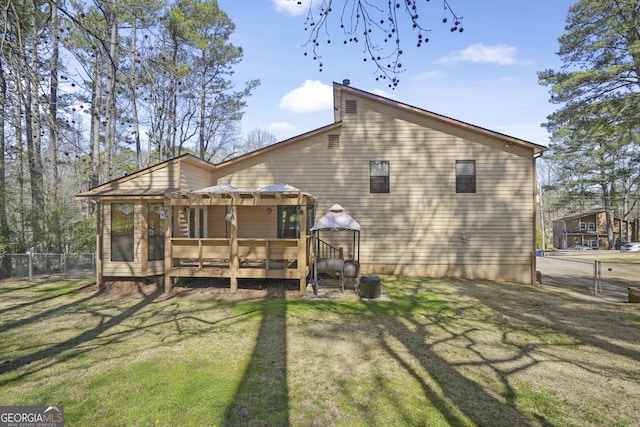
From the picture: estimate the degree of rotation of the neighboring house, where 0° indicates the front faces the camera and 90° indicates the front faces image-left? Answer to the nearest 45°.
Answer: approximately 45°

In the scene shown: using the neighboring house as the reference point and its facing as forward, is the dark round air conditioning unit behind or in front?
in front

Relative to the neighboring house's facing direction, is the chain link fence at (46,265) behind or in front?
in front
